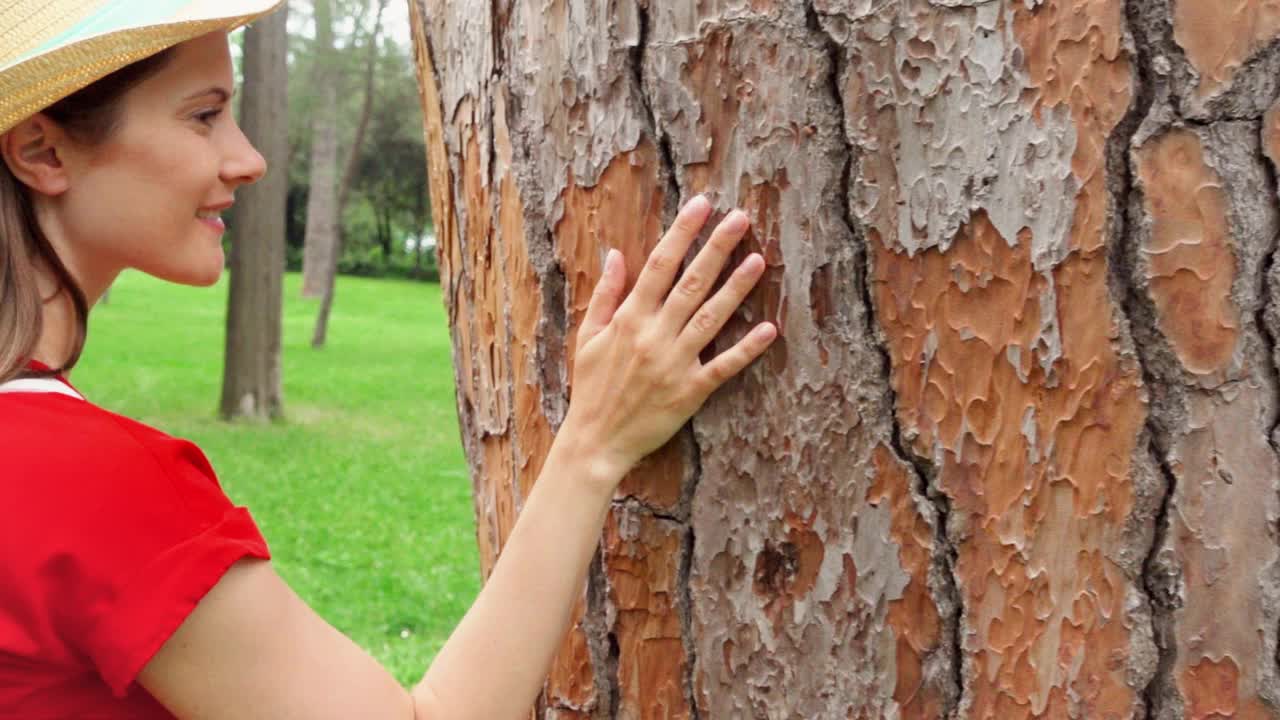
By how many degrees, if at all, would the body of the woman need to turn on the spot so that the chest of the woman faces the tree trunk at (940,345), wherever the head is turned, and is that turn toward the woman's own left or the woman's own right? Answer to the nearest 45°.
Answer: approximately 45° to the woman's own right

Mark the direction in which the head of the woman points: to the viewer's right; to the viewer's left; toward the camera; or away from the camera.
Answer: to the viewer's right

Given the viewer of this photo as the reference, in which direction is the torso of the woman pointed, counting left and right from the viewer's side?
facing away from the viewer and to the right of the viewer
